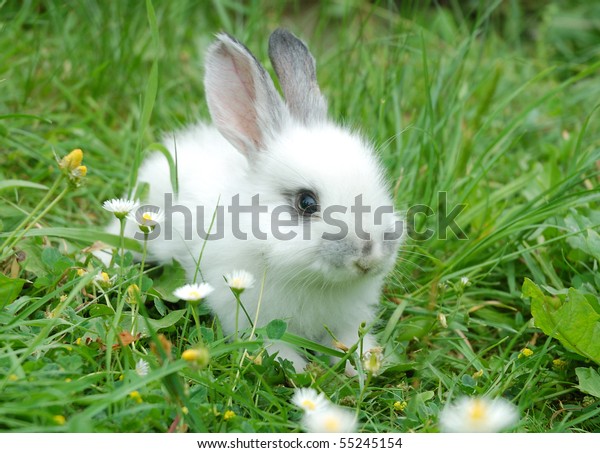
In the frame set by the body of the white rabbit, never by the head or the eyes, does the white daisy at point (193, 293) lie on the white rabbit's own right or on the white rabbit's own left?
on the white rabbit's own right

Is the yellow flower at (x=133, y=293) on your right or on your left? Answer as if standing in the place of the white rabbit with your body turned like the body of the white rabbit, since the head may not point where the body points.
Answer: on your right

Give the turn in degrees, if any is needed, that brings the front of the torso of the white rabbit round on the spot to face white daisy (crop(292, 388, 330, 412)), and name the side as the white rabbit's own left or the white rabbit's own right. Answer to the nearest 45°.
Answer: approximately 45° to the white rabbit's own right

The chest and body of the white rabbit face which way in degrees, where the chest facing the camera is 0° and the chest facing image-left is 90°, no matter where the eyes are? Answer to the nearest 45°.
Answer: approximately 315°

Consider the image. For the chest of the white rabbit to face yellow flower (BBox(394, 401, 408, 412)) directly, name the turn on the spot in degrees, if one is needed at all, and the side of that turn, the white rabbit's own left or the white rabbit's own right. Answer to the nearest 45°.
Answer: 0° — it already faces it
